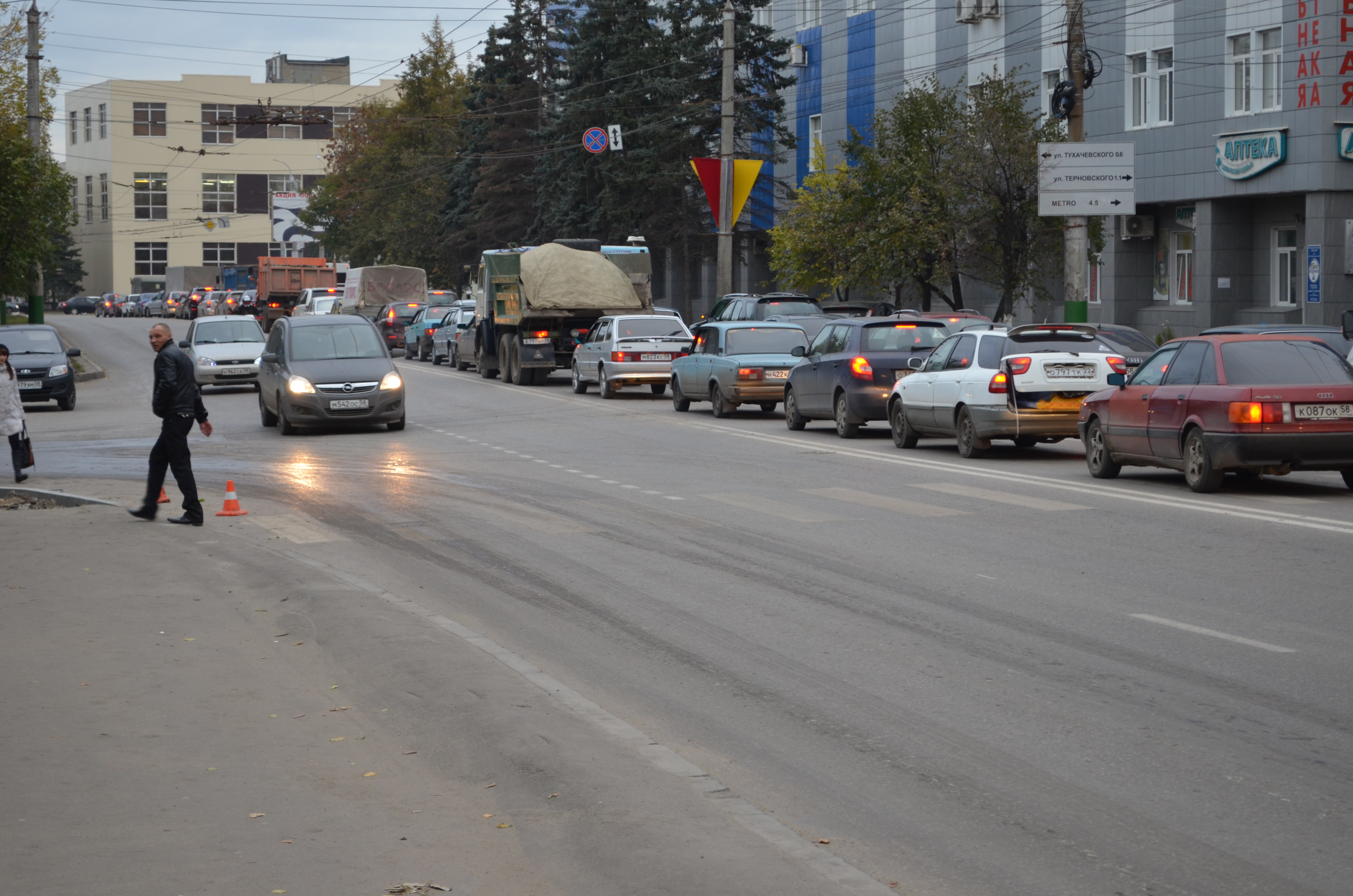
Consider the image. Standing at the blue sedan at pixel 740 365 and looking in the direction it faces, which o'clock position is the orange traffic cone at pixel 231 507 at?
The orange traffic cone is roughly at 8 o'clock from the blue sedan.

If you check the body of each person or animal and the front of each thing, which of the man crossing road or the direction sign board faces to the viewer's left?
the man crossing road

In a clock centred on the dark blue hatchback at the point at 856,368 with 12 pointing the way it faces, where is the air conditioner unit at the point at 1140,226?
The air conditioner unit is roughly at 2 o'clock from the dark blue hatchback.

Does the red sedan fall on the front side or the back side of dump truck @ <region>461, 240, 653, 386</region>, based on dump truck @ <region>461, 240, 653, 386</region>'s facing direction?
on the back side

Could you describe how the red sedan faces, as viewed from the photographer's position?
facing away from the viewer and to the left of the viewer

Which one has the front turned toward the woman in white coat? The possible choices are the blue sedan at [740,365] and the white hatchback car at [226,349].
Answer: the white hatchback car

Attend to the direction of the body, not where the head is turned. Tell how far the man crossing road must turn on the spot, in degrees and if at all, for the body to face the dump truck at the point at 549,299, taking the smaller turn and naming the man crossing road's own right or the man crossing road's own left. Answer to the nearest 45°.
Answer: approximately 90° to the man crossing road's own right

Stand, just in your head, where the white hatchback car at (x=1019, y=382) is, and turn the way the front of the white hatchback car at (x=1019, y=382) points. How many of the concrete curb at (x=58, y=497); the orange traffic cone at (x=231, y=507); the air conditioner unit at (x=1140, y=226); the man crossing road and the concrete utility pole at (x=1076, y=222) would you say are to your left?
3

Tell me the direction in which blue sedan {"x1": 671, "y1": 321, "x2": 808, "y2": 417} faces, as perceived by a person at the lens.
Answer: facing away from the viewer and to the left of the viewer

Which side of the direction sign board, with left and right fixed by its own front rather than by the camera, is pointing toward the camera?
front

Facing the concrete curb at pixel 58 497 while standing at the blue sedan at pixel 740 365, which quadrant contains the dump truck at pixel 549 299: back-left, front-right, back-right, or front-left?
back-right

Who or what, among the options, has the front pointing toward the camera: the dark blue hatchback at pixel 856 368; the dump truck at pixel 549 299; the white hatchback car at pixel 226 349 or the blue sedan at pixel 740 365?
the white hatchback car

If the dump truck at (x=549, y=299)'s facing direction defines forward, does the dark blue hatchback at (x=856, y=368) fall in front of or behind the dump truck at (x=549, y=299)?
behind

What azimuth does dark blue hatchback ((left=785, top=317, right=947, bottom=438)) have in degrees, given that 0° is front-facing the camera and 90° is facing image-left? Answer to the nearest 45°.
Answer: approximately 135°

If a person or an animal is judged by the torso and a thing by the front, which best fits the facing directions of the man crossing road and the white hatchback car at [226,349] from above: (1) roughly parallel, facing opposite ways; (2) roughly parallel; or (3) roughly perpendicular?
roughly perpendicular

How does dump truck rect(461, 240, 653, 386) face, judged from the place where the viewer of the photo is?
facing away from the viewer and to the left of the viewer

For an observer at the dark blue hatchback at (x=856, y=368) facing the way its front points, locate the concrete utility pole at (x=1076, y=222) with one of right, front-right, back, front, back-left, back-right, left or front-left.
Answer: right

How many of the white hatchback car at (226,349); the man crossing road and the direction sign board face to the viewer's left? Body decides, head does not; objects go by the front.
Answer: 1

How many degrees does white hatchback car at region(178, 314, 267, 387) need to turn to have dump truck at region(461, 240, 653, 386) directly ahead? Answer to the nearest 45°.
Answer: approximately 90° to its left

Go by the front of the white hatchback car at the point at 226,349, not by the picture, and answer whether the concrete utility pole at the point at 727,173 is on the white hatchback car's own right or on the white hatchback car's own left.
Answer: on the white hatchback car's own left

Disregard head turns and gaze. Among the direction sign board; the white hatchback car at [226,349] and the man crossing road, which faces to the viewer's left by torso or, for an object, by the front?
the man crossing road
